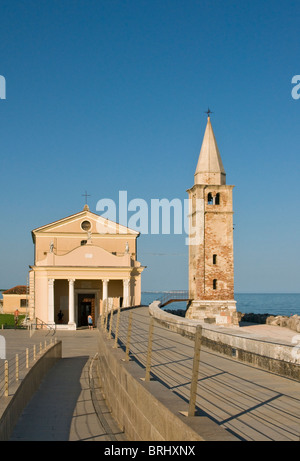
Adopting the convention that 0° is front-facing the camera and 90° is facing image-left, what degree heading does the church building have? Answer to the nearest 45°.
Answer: approximately 0°

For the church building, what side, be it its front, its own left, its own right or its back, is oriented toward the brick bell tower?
left

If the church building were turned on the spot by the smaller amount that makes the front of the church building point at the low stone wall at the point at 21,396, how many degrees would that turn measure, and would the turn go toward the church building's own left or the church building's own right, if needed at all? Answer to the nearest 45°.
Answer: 0° — it already faces it

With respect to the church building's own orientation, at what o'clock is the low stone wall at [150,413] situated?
The low stone wall is roughly at 12 o'clock from the church building.

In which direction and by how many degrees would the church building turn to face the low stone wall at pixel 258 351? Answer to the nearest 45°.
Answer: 0° — it already faces it

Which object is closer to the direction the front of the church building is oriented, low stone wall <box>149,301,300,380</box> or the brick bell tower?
the low stone wall

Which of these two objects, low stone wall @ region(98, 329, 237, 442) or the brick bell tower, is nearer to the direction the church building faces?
the low stone wall
